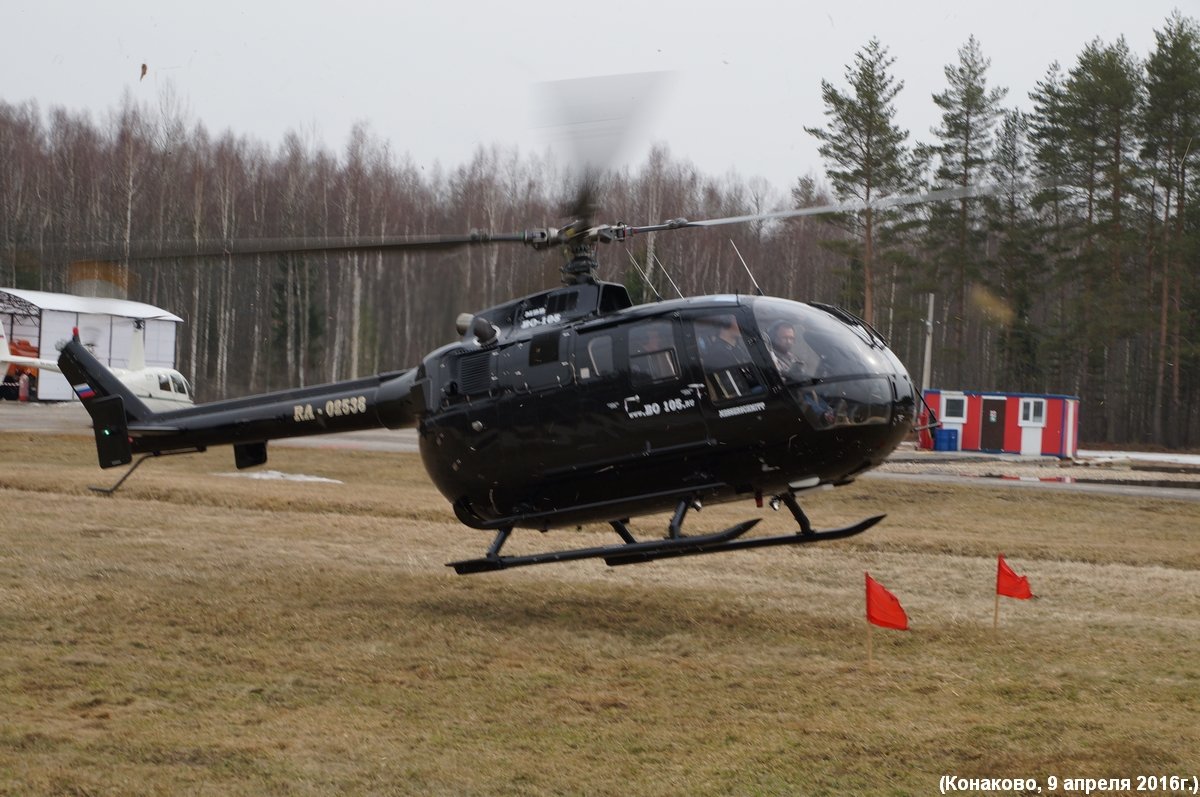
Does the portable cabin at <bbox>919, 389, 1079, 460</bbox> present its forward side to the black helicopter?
yes

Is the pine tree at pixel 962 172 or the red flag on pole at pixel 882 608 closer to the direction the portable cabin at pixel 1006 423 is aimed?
the red flag on pole

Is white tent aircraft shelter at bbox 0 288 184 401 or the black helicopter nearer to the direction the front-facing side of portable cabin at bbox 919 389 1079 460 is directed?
the black helicopter

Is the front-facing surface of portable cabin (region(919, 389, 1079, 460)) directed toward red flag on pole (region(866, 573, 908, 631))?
yes

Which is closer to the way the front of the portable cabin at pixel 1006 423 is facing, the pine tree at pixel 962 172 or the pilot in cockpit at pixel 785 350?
the pilot in cockpit

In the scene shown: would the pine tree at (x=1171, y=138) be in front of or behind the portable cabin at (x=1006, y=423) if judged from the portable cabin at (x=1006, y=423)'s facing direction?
behind

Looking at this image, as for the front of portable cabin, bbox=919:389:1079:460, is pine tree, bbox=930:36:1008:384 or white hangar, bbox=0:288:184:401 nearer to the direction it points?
the white hangar

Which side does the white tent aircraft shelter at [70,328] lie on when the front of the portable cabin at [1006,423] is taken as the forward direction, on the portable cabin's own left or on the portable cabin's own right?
on the portable cabin's own right

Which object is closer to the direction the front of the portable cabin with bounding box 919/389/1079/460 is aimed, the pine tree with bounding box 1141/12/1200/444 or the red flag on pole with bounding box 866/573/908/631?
the red flag on pole

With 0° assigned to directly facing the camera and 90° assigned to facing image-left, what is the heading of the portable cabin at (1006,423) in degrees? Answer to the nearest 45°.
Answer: approximately 0°

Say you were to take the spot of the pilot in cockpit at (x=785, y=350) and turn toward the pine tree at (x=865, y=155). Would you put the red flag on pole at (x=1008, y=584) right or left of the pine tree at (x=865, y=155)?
right

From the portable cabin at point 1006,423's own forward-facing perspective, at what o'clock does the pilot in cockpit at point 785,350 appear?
The pilot in cockpit is roughly at 12 o'clock from the portable cabin.
